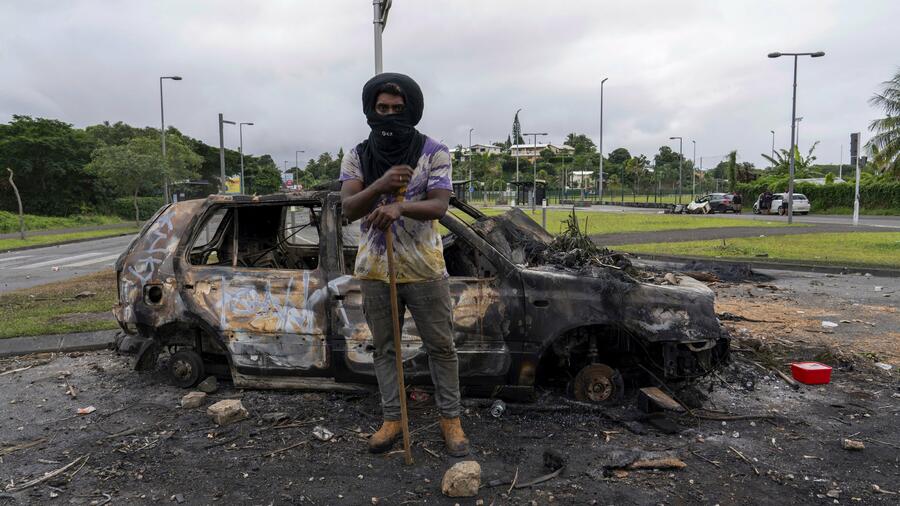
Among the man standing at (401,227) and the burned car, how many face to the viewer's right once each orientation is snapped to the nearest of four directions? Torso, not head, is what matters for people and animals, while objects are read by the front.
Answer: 1

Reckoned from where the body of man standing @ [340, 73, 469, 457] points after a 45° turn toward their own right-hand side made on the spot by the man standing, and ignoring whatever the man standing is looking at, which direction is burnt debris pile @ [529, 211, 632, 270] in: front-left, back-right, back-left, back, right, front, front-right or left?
back

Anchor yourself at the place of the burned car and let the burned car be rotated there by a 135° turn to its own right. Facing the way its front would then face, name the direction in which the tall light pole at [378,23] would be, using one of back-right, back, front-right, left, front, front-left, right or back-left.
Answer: back-right

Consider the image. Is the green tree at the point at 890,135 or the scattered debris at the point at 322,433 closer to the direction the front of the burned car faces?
the green tree

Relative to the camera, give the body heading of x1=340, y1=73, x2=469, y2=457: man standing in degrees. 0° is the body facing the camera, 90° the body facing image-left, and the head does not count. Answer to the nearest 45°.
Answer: approximately 0°

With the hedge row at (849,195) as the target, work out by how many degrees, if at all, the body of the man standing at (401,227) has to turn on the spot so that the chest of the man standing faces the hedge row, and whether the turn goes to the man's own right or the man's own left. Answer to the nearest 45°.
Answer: approximately 135° to the man's own left

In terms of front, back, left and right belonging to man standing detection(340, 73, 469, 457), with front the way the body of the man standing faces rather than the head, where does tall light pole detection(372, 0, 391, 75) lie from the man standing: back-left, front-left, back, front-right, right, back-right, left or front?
back

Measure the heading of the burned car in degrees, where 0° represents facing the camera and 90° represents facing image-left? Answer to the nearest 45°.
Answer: approximately 270°

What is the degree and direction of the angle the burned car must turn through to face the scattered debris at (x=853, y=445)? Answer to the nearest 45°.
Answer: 0° — it already faces it

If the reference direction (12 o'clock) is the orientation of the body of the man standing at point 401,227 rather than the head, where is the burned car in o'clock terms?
The burned car is roughly at 6 o'clock from the man standing.

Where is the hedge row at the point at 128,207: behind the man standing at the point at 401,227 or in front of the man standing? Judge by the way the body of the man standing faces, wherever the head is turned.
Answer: behind
